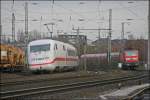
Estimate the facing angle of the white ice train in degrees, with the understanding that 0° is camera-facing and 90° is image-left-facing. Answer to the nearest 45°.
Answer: approximately 45°
